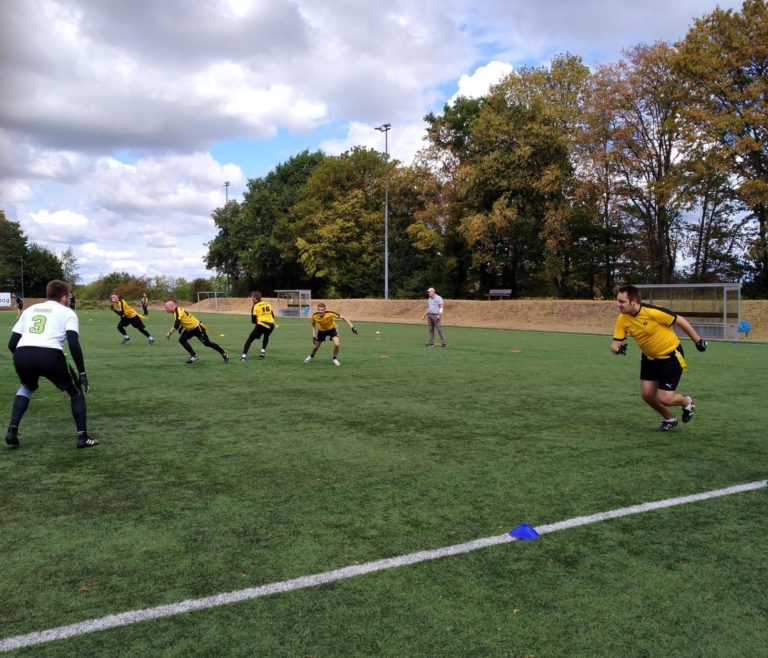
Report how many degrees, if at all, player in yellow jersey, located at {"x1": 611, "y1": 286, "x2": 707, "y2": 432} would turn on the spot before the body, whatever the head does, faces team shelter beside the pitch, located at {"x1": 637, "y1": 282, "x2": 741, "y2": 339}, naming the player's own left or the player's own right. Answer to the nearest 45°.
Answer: approximately 135° to the player's own right

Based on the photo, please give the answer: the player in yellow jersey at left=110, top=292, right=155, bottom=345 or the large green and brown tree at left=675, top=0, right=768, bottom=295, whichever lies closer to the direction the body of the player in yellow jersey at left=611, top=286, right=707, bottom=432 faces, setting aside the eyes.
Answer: the player in yellow jersey

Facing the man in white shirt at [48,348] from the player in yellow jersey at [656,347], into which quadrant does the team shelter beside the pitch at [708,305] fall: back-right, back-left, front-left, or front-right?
back-right

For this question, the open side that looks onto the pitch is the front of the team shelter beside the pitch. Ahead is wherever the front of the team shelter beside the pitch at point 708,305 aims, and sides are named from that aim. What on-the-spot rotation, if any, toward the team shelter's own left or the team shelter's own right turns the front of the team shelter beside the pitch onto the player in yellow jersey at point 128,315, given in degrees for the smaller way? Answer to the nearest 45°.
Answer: approximately 45° to the team shelter's own right

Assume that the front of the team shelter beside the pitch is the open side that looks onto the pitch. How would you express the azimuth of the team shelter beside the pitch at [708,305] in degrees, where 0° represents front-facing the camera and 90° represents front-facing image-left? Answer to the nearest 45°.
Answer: approximately 0°

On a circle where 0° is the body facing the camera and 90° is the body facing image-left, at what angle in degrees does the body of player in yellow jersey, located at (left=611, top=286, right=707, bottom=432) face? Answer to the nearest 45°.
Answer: approximately 45°

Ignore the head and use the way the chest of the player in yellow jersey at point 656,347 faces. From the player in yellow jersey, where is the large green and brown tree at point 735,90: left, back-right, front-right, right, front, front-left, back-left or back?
back-right
